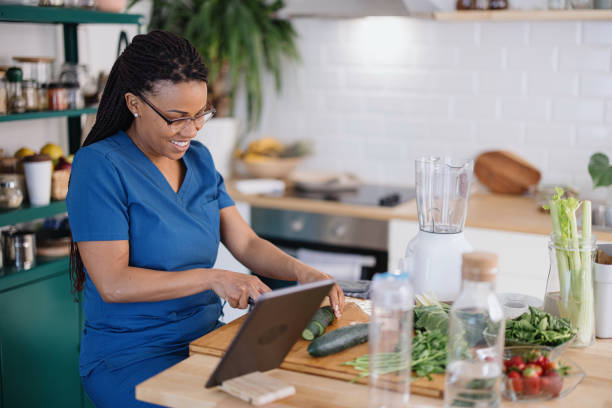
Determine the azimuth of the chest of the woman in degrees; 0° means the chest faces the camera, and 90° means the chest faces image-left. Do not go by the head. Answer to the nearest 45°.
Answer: approximately 315°

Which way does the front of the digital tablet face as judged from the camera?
facing away from the viewer and to the left of the viewer

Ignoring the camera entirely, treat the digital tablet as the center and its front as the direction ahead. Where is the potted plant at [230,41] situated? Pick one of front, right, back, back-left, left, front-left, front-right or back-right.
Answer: front-right

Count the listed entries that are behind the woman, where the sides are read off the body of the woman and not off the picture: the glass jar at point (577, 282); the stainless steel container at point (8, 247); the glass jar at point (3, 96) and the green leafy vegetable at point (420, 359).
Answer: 2

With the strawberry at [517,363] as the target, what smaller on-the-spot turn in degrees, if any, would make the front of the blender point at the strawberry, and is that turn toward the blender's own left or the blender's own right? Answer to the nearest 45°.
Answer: approximately 90° to the blender's own left

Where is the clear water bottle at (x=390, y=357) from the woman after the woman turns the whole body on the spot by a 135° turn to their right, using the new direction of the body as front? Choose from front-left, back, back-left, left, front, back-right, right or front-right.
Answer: back-left

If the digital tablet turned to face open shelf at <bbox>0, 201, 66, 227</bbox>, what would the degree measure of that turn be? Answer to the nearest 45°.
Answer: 0° — it already faces it

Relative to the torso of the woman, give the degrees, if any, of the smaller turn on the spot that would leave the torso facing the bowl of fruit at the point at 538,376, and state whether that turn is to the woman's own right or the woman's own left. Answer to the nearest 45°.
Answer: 0° — they already face it

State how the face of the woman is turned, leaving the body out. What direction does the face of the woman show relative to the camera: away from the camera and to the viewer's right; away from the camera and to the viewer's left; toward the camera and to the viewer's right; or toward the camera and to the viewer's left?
toward the camera and to the viewer's right

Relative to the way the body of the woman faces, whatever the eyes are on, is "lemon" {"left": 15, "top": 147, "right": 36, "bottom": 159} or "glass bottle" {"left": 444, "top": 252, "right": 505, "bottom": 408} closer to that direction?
the glass bottle

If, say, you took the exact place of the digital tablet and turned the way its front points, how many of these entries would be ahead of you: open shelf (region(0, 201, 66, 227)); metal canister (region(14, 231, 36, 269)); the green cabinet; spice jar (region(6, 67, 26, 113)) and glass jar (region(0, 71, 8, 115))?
5
